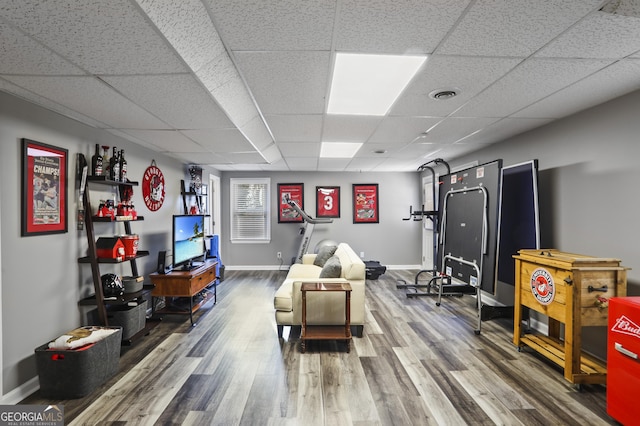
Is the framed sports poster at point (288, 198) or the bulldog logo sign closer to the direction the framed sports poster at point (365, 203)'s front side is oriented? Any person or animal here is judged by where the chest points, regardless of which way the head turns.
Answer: the bulldog logo sign

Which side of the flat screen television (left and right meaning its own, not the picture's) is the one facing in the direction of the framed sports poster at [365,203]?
left

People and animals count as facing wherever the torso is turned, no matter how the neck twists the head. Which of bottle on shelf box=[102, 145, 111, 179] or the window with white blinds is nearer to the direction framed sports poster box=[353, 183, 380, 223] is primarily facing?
the bottle on shelf

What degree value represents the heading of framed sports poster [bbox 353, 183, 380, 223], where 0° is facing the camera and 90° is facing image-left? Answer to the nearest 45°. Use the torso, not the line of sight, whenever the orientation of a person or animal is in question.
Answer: approximately 0°

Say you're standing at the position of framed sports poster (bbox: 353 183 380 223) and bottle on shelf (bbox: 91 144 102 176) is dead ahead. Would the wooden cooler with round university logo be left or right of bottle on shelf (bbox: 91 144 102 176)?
left

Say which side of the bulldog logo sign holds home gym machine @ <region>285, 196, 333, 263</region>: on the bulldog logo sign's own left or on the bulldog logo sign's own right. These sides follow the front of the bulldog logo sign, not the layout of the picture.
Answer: on the bulldog logo sign's own left

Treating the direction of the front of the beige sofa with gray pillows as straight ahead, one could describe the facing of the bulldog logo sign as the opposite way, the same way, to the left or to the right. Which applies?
the opposite way

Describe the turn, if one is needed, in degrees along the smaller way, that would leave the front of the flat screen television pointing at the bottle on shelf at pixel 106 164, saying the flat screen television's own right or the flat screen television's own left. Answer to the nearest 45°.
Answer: approximately 90° to the flat screen television's own right

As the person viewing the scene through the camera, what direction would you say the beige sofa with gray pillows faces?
facing to the left of the viewer

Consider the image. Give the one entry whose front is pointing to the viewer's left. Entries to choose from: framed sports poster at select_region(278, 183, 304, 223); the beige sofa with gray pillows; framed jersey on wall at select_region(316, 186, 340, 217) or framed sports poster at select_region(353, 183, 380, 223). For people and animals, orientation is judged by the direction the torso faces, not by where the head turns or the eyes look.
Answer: the beige sofa with gray pillows

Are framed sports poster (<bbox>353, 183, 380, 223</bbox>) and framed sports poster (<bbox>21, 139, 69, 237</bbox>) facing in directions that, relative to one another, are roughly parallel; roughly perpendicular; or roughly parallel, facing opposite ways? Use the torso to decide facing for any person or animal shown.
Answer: roughly perpendicular

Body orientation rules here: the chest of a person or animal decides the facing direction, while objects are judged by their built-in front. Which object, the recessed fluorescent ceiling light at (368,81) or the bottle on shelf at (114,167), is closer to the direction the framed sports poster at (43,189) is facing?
the recessed fluorescent ceiling light

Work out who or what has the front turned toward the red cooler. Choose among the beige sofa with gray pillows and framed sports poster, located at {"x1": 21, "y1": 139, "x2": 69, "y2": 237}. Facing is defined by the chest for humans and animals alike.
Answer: the framed sports poster

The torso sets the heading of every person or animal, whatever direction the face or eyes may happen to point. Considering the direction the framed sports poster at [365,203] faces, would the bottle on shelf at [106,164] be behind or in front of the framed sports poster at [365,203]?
in front

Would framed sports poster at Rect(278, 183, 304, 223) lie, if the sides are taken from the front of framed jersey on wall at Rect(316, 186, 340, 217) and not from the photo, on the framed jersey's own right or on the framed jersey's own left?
on the framed jersey's own right
